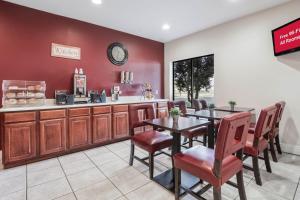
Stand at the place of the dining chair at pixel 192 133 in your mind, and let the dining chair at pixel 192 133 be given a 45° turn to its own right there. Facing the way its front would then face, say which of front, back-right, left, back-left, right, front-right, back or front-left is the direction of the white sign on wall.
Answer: right

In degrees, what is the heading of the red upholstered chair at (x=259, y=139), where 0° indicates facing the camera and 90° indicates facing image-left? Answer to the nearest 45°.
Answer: approximately 135°

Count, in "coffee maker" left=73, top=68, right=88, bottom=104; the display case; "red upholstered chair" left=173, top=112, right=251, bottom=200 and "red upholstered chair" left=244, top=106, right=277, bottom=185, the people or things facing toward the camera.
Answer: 2

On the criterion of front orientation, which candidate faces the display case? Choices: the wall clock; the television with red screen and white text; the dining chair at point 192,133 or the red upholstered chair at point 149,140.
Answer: the television with red screen and white text

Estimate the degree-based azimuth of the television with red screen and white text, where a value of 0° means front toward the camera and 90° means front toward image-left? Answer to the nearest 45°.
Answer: approximately 45°

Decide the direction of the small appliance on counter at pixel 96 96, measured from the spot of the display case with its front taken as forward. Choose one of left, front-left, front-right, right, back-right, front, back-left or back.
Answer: left

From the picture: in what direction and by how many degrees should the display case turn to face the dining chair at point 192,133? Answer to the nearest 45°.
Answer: approximately 45° to its left

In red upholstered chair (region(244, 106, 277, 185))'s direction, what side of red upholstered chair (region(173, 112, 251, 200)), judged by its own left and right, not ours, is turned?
right
